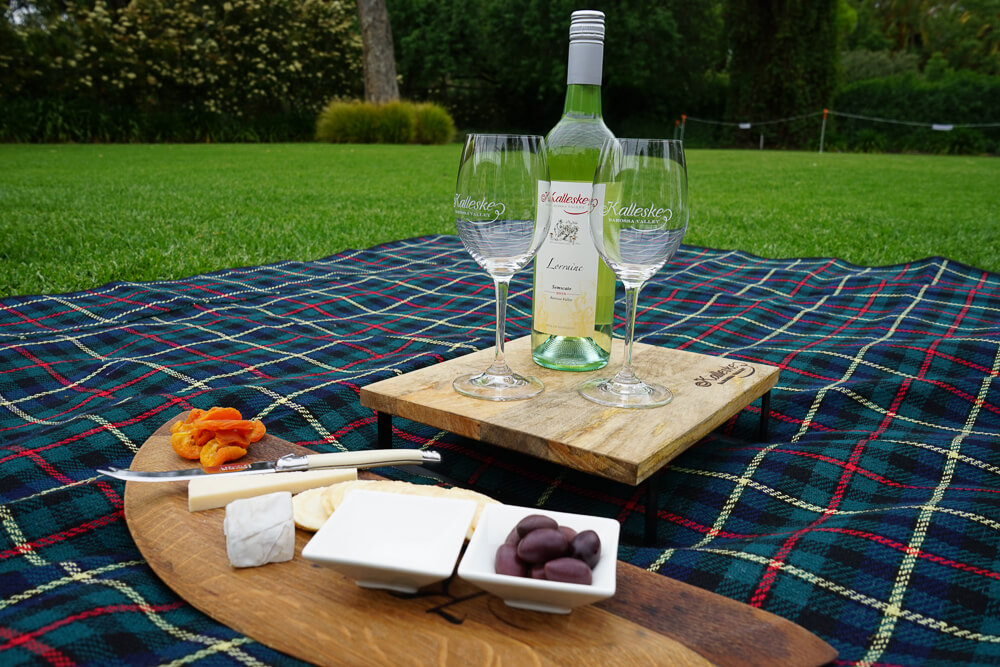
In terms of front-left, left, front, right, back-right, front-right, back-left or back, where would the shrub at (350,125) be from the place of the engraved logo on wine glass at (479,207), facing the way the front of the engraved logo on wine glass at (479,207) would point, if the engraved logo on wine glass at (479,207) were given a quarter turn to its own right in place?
front-right

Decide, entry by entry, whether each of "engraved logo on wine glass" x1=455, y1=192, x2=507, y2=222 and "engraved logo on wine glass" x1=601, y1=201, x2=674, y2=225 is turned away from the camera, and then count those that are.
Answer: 0

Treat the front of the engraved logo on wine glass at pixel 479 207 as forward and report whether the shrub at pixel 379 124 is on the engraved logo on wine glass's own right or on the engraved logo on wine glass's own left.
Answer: on the engraved logo on wine glass's own right

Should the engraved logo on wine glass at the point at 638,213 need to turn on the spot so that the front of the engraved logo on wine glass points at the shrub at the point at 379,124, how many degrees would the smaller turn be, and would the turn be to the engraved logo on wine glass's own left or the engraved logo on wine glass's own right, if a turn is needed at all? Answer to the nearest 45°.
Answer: approximately 180°

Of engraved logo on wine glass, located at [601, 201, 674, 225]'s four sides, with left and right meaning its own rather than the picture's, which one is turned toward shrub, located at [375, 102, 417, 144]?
back

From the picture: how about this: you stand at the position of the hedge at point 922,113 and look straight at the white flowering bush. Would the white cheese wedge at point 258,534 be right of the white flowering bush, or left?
left

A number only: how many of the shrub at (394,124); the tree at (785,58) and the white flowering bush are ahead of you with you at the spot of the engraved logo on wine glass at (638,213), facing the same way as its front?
0

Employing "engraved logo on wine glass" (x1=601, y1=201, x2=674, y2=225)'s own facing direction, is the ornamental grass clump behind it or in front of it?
behind

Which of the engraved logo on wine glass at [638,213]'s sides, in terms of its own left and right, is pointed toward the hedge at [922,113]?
back

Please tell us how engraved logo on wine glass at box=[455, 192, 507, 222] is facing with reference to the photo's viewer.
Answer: facing the viewer and to the left of the viewer

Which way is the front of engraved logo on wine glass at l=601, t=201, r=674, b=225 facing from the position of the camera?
facing the viewer
